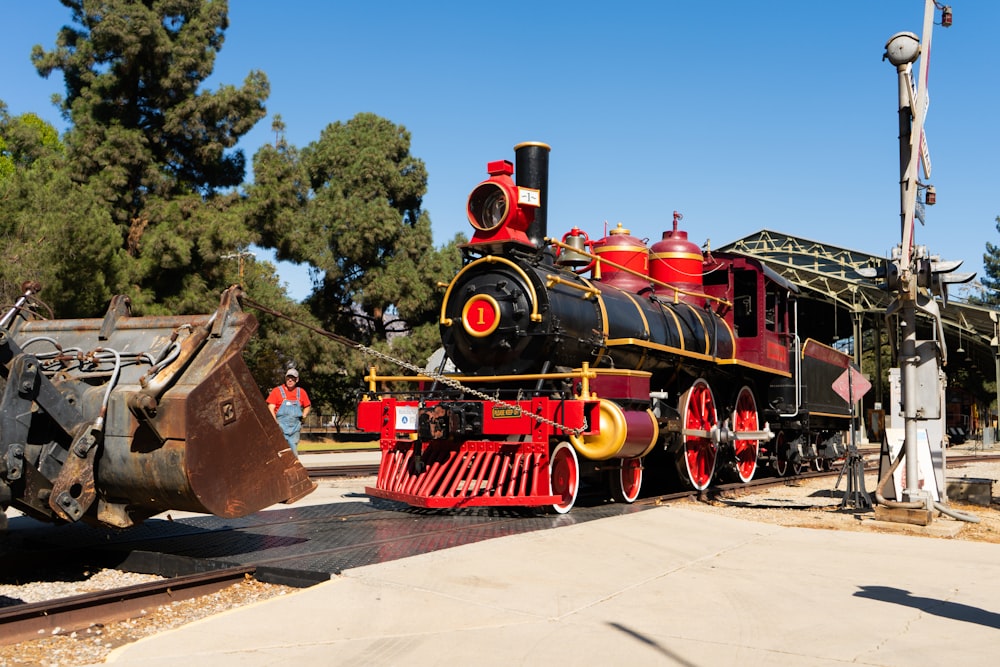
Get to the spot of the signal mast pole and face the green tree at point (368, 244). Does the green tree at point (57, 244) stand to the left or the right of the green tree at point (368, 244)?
left

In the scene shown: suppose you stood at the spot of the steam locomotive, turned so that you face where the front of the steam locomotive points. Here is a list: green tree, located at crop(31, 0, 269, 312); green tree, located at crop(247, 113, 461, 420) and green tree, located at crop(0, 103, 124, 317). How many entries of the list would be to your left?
0

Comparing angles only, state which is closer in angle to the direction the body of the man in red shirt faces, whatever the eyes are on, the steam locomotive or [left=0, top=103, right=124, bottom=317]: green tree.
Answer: the steam locomotive

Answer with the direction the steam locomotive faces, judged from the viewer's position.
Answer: facing the viewer and to the left of the viewer

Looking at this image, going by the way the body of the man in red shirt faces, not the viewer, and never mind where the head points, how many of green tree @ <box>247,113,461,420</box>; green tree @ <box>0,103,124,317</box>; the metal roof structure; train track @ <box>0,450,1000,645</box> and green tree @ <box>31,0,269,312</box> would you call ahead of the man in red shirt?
1

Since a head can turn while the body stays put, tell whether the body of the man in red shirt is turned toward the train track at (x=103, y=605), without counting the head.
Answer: yes

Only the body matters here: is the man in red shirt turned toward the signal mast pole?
no

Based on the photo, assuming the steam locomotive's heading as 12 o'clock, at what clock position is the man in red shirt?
The man in red shirt is roughly at 2 o'clock from the steam locomotive.

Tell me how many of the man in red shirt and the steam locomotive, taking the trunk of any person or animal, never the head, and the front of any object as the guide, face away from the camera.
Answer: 0

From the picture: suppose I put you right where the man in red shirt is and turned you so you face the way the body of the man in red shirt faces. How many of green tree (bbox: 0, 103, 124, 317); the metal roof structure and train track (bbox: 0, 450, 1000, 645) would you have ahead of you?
1

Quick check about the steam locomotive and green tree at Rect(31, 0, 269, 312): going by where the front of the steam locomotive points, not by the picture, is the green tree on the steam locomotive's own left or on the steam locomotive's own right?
on the steam locomotive's own right

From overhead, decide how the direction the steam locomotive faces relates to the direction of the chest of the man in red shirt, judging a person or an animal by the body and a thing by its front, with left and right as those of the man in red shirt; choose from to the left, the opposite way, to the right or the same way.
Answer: to the right

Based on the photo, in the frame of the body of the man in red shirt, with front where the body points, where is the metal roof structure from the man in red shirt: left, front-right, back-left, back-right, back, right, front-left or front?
back-left

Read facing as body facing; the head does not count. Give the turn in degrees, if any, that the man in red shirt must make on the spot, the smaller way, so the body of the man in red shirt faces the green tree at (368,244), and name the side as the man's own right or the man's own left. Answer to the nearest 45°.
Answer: approximately 180°

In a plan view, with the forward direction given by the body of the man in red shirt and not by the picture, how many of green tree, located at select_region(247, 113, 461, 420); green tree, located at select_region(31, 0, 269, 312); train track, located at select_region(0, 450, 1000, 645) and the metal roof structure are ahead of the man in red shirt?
1

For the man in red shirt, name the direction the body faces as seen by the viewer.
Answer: toward the camera

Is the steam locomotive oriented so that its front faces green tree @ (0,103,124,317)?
no
